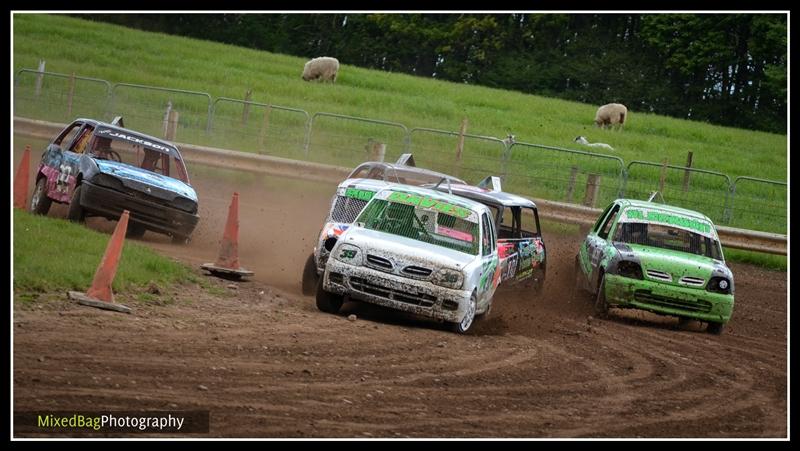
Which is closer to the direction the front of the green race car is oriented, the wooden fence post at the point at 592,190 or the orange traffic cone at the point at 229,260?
the orange traffic cone

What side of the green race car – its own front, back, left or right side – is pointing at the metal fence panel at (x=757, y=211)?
back

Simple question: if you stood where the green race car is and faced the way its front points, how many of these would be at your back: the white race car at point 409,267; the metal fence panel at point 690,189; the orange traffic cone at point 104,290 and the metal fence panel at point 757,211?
2

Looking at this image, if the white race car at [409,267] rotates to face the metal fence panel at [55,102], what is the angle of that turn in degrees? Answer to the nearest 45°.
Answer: approximately 135° to its right

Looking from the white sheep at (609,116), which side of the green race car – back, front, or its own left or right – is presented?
back

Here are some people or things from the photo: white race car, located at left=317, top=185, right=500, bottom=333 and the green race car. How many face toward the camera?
2

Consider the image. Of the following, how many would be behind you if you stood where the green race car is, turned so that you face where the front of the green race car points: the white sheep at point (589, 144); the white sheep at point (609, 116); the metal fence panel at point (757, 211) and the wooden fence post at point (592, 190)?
4

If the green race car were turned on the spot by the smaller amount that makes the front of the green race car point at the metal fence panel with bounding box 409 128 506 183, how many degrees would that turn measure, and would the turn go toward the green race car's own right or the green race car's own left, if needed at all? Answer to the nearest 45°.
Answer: approximately 135° to the green race car's own right

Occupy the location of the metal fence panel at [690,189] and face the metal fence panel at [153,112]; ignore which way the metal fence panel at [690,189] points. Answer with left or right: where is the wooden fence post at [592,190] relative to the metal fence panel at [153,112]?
left

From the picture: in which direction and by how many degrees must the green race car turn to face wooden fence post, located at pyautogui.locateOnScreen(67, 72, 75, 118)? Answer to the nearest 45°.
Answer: approximately 135° to its right

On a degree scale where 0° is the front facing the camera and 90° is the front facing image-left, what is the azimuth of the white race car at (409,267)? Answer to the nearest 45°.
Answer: approximately 0°

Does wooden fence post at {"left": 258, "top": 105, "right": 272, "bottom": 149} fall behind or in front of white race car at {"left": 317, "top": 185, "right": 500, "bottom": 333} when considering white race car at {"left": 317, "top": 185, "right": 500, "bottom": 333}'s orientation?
behind

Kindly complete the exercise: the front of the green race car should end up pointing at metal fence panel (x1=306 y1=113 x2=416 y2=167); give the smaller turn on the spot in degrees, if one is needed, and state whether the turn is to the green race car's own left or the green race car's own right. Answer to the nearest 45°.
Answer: approximately 135° to the green race car's own right

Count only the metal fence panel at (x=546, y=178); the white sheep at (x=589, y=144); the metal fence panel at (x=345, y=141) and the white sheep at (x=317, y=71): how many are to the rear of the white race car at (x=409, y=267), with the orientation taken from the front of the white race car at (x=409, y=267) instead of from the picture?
4

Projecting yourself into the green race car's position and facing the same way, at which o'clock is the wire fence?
The wire fence is roughly at 5 o'clock from the green race car.

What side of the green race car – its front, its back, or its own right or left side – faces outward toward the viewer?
front
